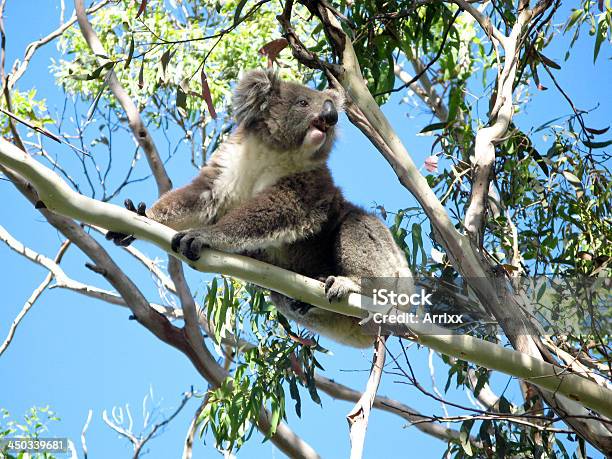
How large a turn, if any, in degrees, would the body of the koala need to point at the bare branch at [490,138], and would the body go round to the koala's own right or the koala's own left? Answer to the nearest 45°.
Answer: approximately 90° to the koala's own left

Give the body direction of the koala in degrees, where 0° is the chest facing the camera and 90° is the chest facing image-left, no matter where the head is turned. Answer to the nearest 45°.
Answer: approximately 45°

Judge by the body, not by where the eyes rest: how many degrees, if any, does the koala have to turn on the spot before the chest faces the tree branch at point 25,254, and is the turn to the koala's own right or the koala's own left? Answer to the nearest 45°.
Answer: approximately 90° to the koala's own right

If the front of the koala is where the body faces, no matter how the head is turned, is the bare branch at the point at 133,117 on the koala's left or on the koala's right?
on the koala's right
